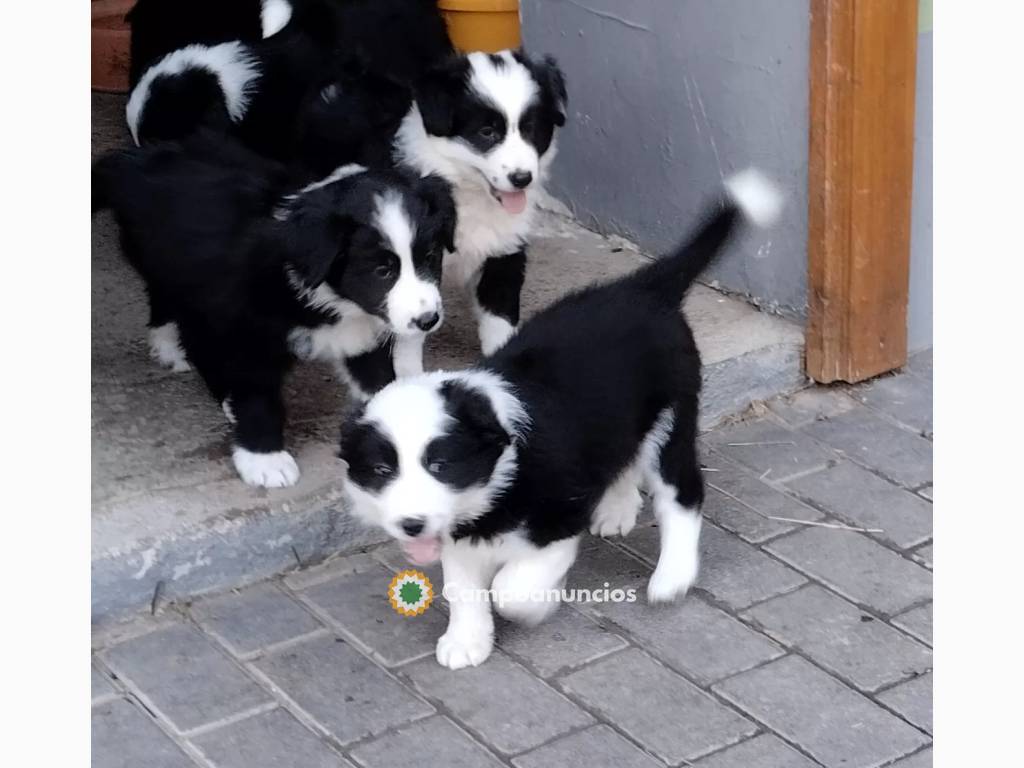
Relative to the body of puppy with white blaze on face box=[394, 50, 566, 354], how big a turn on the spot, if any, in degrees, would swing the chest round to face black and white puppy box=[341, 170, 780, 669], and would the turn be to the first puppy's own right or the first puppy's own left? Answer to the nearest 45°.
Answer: approximately 45° to the first puppy's own right

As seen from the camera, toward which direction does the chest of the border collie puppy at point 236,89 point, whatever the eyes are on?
to the viewer's left

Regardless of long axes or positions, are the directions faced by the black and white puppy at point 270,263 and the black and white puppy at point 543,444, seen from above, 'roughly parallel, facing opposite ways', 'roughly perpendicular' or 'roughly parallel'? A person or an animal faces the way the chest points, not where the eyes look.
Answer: roughly perpendicular

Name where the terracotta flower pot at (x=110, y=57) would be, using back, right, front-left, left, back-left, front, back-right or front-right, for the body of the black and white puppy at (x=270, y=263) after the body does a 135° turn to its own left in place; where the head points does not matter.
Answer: front

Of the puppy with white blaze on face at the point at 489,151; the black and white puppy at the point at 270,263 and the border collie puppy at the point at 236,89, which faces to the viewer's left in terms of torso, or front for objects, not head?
the border collie puppy

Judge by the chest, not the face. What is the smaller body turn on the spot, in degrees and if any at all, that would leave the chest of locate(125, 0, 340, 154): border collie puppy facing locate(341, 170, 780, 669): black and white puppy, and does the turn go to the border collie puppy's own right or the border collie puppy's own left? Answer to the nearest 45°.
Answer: approximately 90° to the border collie puppy's own left

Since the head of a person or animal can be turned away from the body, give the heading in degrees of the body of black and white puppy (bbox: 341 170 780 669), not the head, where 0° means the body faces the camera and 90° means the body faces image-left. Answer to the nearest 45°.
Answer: approximately 45°
